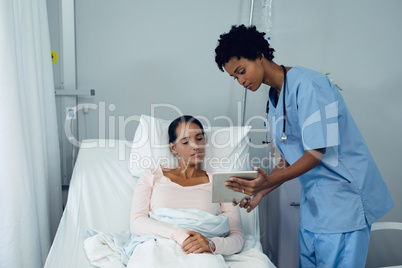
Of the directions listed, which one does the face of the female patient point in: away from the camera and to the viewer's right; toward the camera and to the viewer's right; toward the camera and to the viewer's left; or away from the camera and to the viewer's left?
toward the camera and to the viewer's right

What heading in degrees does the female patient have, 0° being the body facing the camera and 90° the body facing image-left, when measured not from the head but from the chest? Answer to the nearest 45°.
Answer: approximately 0°

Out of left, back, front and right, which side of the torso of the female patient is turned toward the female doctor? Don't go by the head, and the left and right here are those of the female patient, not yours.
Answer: left
